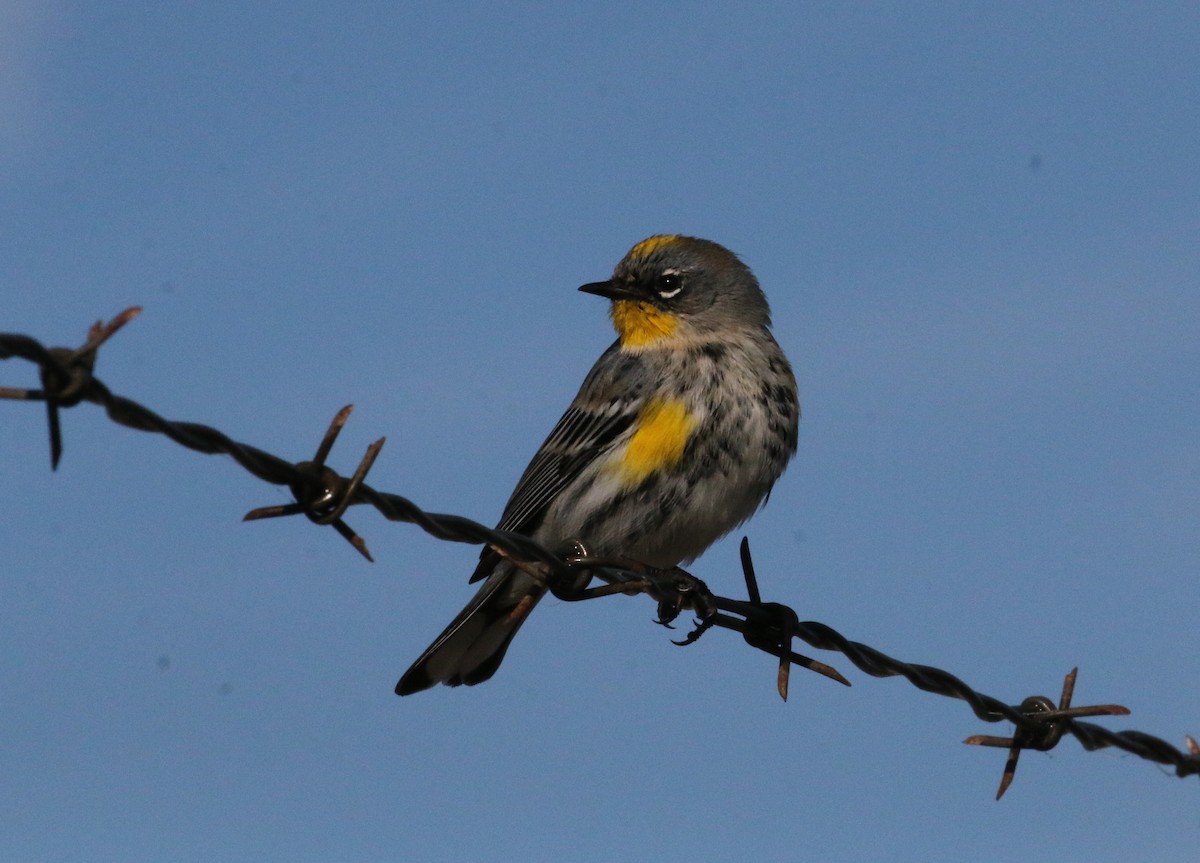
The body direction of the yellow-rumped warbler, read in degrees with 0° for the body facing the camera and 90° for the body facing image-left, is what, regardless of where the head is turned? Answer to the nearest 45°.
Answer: approximately 315°
